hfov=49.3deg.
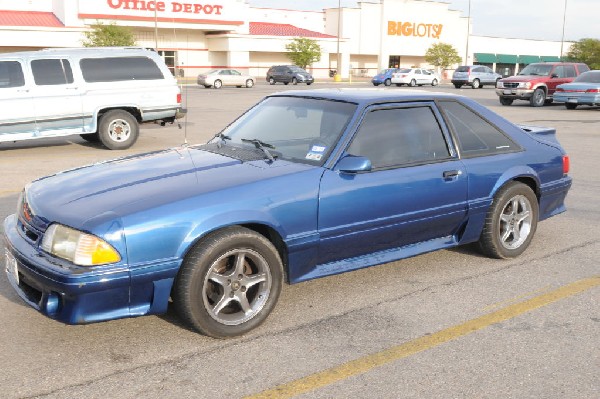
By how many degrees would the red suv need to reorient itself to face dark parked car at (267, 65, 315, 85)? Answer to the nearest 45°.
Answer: approximately 90° to its right

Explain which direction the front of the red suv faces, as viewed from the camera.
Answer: facing the viewer and to the left of the viewer

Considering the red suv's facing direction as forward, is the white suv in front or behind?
in front

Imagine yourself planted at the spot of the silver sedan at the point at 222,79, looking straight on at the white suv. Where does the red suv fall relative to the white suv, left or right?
left

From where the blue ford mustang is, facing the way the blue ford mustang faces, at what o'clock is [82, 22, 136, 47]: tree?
The tree is roughly at 4 o'clock from the blue ford mustang.

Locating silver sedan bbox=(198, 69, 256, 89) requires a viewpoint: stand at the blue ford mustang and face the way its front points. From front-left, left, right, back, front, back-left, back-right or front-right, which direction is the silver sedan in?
back-right

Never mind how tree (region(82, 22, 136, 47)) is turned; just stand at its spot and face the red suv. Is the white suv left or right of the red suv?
right

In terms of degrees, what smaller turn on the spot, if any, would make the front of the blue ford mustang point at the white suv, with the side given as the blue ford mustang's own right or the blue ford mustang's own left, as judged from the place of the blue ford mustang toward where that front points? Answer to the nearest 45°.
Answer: approximately 90° to the blue ford mustang's own right

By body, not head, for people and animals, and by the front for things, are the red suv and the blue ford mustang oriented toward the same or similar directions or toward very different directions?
same or similar directions

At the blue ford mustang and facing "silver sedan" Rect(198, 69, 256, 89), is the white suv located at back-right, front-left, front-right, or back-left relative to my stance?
front-left

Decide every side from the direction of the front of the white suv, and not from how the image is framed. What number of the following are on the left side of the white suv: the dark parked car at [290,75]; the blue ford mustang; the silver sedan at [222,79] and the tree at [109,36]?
1

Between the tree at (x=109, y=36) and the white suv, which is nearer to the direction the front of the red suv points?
the white suv

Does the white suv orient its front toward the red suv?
no

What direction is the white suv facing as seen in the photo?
to the viewer's left

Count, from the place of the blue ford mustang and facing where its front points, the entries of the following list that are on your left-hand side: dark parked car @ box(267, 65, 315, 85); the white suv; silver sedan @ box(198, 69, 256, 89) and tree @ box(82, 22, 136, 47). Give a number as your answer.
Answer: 0

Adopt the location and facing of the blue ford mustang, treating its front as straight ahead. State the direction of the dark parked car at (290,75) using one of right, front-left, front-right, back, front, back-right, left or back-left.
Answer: back-right

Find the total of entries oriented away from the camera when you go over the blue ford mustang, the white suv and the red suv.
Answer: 0

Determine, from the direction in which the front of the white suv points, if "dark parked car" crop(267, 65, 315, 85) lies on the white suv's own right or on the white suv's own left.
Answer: on the white suv's own right
